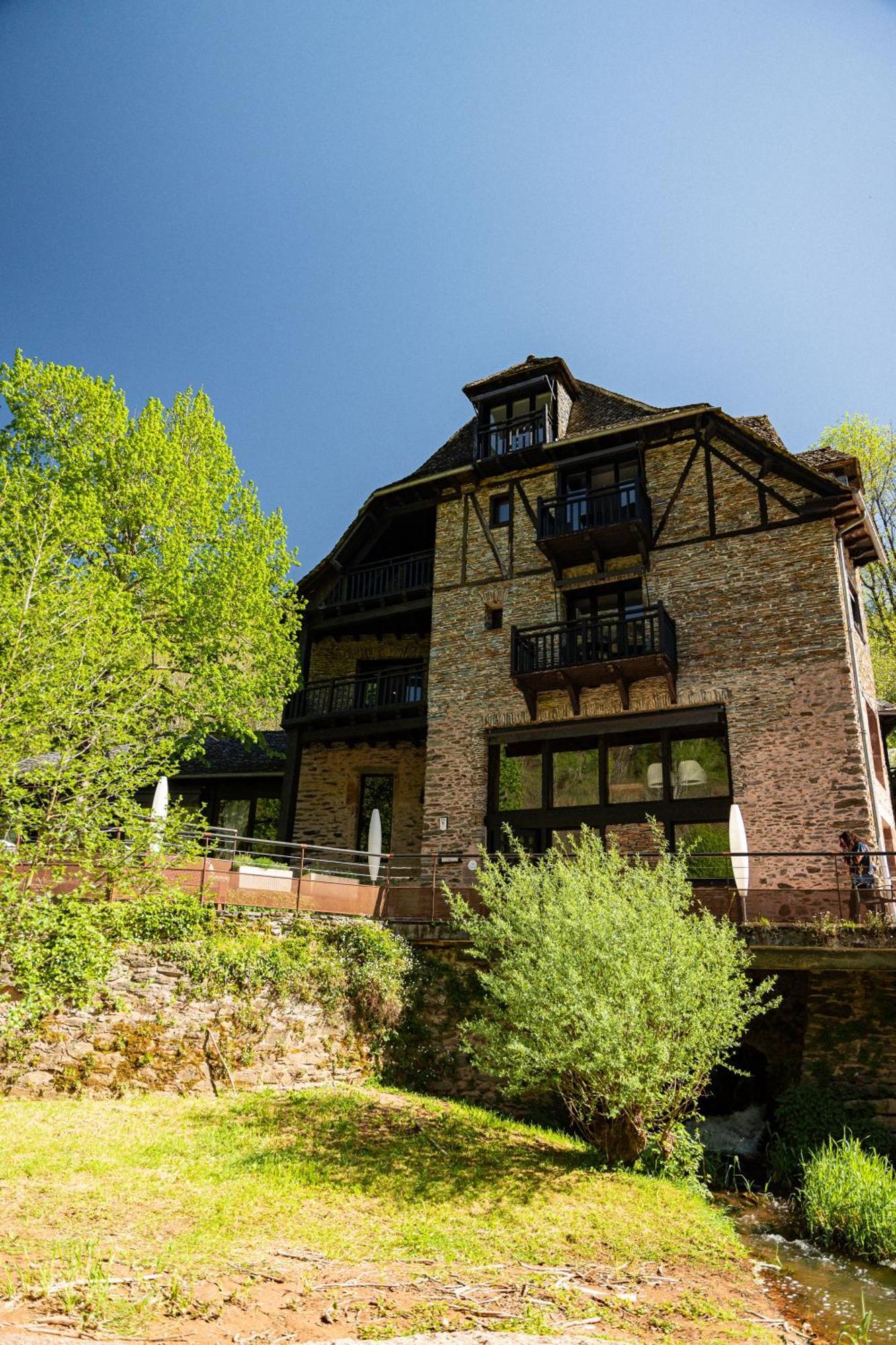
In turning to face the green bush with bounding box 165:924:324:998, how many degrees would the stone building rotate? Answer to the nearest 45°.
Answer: approximately 45° to its right

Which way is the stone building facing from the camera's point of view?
toward the camera

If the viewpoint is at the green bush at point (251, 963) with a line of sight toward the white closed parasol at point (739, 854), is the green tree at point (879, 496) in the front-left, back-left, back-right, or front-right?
front-left

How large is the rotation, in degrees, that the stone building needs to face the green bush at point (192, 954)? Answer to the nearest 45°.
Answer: approximately 45° to its right

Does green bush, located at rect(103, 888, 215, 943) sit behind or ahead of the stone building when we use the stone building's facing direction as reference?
ahead

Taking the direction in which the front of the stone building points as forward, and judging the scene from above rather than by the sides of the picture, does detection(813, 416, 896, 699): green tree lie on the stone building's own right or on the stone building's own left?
on the stone building's own left

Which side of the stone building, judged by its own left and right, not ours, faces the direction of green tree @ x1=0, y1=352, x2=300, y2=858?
right

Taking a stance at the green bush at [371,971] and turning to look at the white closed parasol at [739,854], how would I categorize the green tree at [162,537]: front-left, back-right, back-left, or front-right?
back-left

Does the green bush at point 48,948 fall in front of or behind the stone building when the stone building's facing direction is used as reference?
in front
